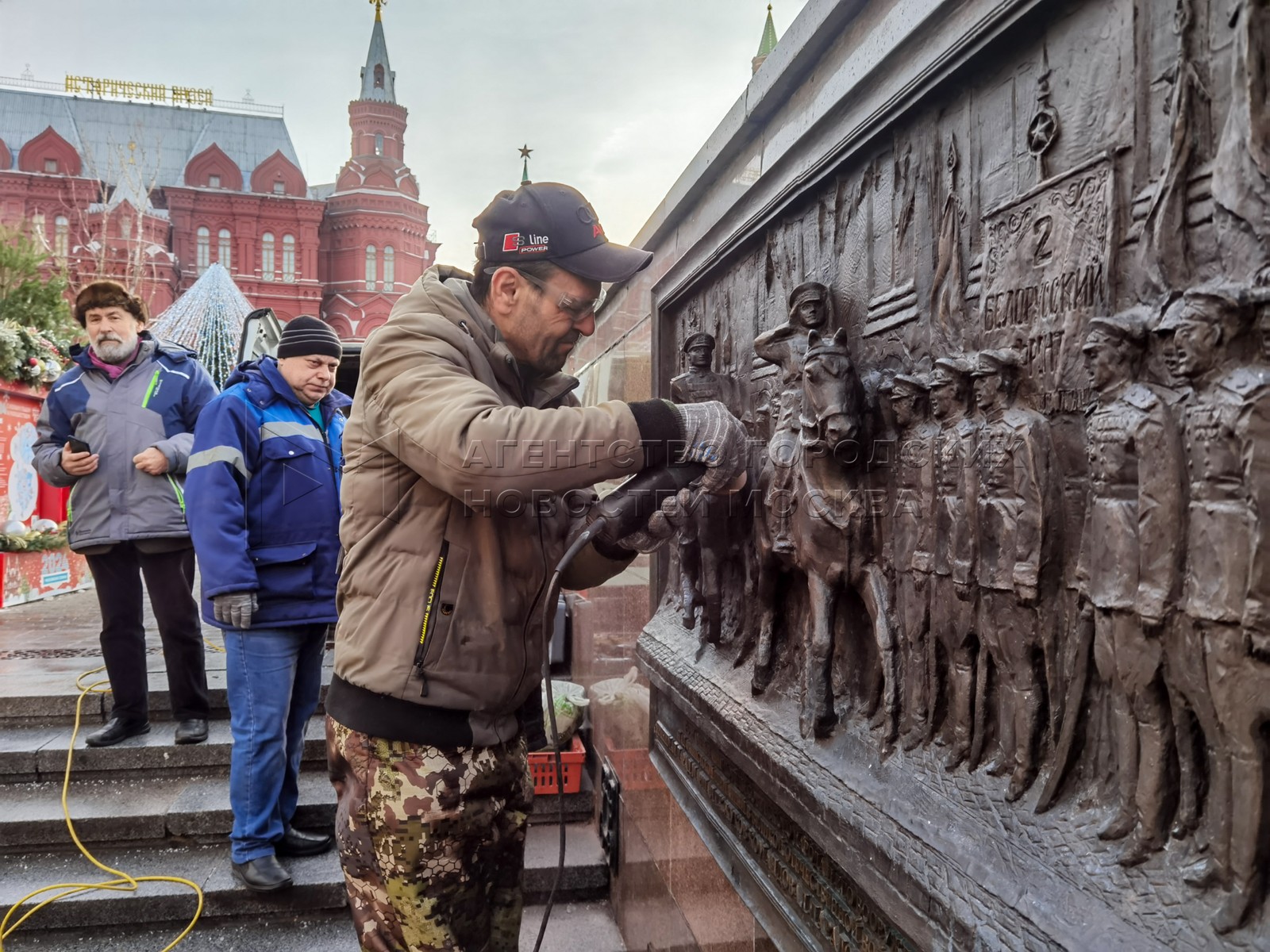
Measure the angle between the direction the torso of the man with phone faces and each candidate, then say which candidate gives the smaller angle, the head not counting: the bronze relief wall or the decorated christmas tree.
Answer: the bronze relief wall

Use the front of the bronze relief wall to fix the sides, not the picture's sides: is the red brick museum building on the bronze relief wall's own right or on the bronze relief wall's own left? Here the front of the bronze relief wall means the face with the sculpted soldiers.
on the bronze relief wall's own right

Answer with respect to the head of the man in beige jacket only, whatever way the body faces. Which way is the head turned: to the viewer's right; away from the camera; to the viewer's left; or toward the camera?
to the viewer's right

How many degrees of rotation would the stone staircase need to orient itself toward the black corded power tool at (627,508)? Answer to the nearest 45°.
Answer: approximately 45° to its left

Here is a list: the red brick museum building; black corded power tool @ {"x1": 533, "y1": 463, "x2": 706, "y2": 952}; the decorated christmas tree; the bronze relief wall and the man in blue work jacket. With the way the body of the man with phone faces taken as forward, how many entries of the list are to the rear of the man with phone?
2

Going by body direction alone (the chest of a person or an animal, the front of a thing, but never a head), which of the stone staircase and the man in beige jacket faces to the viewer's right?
the man in beige jacket

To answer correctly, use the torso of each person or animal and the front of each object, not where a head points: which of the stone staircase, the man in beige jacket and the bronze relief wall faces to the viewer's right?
the man in beige jacket

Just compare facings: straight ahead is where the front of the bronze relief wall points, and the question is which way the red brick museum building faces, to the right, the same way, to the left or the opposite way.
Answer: to the left

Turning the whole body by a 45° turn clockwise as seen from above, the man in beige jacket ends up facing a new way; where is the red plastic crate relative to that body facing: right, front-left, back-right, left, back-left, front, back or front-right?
back-left

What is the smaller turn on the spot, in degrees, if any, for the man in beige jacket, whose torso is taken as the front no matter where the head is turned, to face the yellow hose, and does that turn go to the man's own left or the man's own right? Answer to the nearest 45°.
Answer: approximately 135° to the man's own left

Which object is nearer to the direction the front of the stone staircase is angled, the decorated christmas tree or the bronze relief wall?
the bronze relief wall
